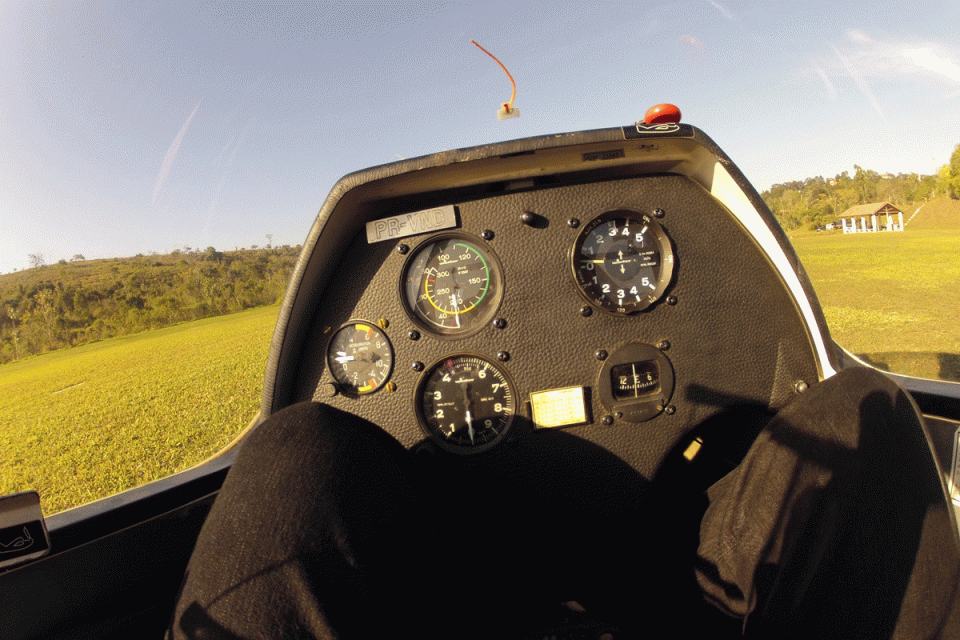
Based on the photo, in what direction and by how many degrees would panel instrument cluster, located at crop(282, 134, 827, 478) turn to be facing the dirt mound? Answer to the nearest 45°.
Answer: approximately 90° to its left

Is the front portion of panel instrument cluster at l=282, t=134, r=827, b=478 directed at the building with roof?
no

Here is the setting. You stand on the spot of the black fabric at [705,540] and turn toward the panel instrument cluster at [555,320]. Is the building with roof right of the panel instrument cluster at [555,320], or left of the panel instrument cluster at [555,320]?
right

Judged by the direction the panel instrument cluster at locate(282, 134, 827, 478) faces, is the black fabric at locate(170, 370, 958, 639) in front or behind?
in front

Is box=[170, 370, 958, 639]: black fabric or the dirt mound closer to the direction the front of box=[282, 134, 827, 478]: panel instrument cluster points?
the black fabric

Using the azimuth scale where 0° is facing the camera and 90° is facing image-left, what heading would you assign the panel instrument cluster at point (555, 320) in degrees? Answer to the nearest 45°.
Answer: approximately 0°

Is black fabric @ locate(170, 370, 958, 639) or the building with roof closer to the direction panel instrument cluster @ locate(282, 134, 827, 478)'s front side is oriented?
the black fabric
